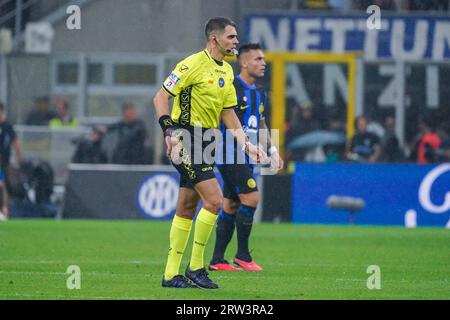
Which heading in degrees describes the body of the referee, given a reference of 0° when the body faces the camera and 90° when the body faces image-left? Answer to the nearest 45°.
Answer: approximately 315°
